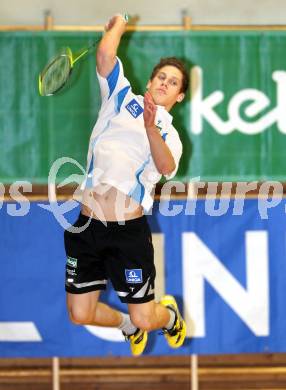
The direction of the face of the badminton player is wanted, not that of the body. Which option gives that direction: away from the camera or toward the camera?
toward the camera

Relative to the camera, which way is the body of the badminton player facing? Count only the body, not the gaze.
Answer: toward the camera
